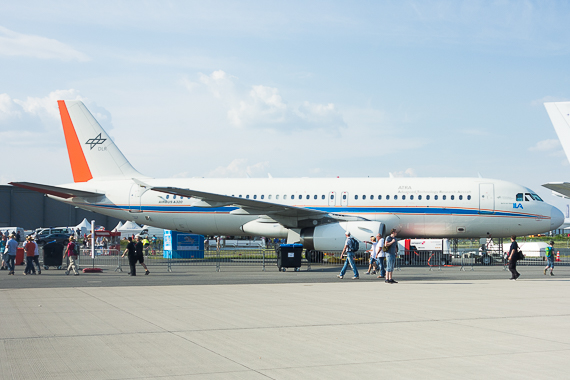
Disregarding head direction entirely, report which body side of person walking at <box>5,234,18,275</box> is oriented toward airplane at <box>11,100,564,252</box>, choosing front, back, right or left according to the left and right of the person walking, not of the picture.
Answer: right

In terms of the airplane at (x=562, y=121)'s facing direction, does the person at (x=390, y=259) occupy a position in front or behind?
behind

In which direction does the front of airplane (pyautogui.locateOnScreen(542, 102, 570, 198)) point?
to the viewer's right

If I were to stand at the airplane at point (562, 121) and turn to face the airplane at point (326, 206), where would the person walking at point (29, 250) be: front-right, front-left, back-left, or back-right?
front-left

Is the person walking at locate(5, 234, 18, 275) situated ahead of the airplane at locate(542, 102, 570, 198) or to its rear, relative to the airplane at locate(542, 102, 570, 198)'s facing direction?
to the rear

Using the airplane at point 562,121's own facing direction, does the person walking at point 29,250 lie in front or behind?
behind
